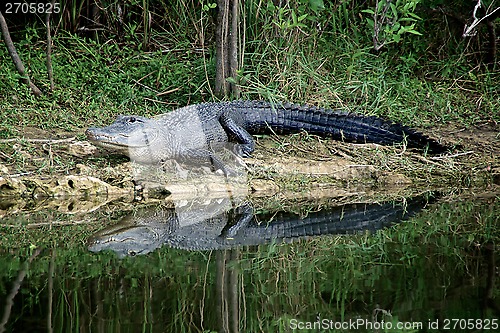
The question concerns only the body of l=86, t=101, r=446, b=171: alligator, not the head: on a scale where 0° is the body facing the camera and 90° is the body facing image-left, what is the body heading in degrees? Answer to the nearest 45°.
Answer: approximately 90°

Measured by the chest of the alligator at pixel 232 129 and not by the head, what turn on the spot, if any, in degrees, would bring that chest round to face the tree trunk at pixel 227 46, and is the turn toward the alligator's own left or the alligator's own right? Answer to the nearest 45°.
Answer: approximately 90° to the alligator's own right
